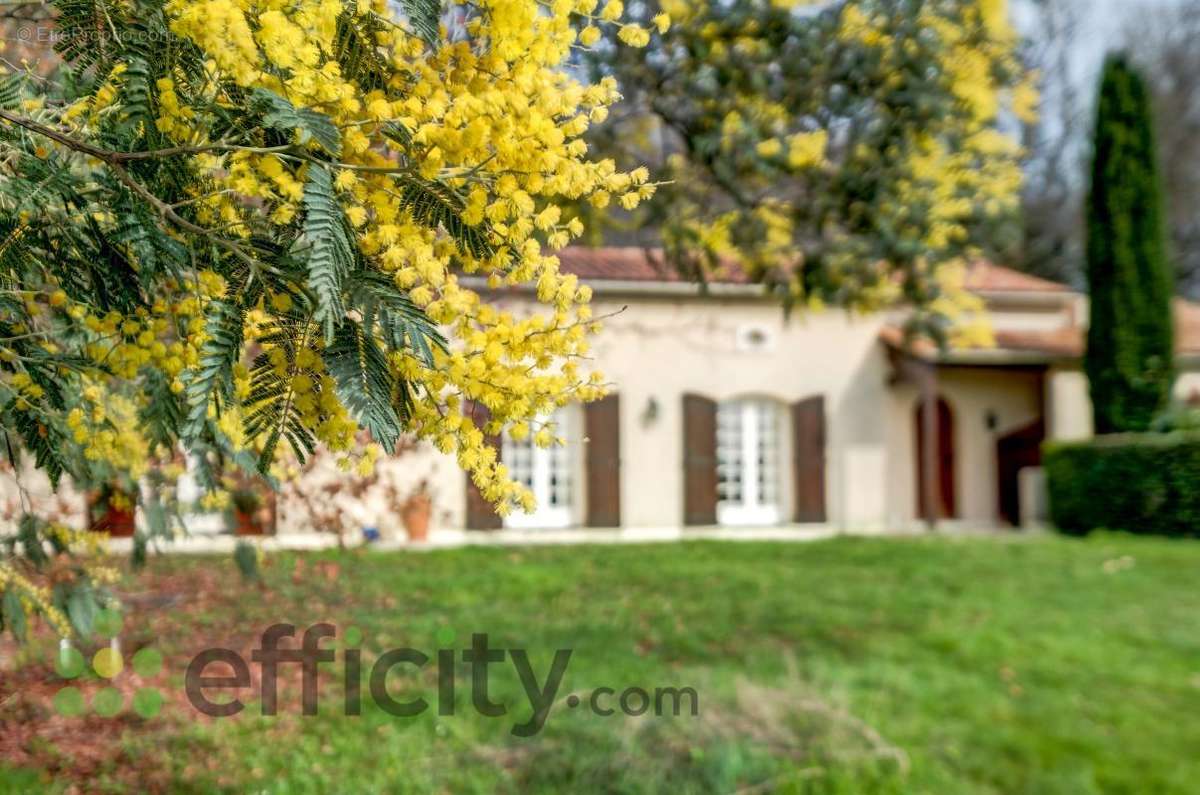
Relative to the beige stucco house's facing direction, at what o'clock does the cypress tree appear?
The cypress tree is roughly at 9 o'clock from the beige stucco house.

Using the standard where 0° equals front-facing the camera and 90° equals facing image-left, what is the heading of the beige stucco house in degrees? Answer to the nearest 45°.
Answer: approximately 0°

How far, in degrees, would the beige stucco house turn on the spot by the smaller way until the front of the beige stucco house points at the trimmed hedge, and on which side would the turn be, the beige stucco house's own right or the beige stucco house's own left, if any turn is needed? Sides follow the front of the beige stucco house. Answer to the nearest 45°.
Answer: approximately 90° to the beige stucco house's own left

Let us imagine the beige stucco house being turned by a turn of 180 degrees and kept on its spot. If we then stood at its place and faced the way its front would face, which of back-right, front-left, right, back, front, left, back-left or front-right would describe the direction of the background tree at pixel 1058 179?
front-right

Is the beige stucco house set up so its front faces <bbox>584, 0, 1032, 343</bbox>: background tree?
yes
